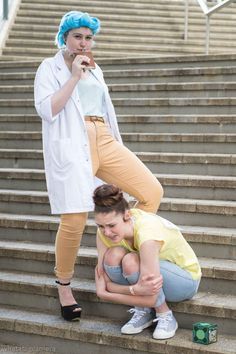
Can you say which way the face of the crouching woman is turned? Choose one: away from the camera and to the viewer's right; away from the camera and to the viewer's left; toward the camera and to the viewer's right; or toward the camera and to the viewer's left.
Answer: toward the camera and to the viewer's left

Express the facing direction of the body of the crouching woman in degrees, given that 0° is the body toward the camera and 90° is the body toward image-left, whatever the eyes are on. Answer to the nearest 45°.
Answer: approximately 45°

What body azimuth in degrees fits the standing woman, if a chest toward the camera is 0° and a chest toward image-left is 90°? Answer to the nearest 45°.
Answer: approximately 315°

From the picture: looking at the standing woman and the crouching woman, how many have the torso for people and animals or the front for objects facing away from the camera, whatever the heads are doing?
0
